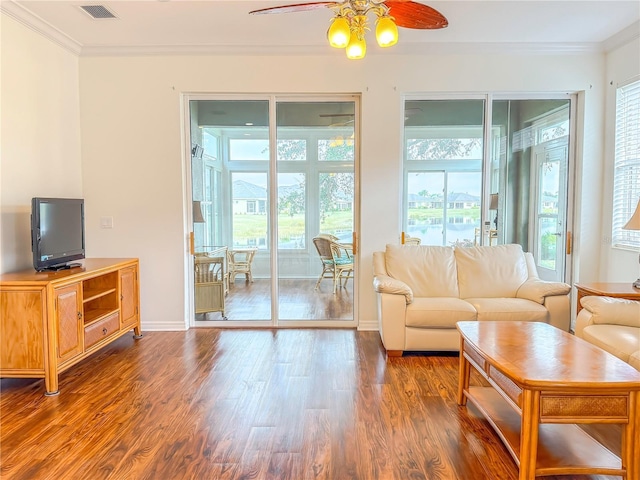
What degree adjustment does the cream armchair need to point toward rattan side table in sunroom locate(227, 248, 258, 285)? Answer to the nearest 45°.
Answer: approximately 45° to its right

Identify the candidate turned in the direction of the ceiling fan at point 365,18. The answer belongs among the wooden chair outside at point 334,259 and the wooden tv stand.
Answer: the wooden tv stand

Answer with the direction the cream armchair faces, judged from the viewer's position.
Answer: facing the viewer and to the left of the viewer

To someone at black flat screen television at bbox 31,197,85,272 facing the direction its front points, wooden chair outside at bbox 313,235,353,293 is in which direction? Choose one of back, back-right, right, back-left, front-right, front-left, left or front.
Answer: front-left

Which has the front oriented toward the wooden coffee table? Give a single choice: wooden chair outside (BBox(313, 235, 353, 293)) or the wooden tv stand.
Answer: the wooden tv stand

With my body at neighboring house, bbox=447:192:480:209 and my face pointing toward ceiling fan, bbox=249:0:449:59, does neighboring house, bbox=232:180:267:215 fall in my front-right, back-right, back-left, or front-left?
front-right

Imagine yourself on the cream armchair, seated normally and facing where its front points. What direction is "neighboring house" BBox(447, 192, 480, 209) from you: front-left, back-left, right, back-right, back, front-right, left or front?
right

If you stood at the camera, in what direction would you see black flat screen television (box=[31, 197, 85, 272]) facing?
facing the viewer and to the right of the viewer
